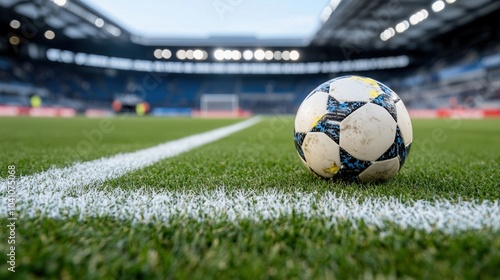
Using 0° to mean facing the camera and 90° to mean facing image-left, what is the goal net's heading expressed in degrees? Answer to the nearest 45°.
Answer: approximately 0°

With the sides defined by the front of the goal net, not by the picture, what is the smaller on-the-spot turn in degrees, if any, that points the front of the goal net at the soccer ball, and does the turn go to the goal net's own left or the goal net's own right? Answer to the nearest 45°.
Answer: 0° — it already faces it
